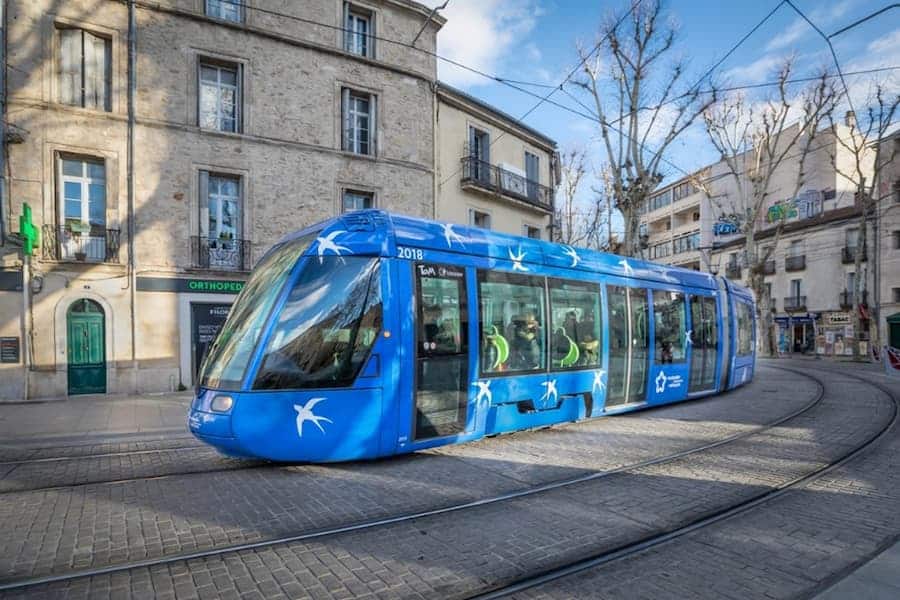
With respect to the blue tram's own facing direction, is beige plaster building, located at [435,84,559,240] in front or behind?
behind

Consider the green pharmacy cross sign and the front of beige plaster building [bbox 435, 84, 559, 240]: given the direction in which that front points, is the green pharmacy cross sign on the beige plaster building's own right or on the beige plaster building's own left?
on the beige plaster building's own right

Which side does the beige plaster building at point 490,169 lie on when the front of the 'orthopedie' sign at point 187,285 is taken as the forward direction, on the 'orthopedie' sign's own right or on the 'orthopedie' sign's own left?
on the 'orthopedie' sign's own left

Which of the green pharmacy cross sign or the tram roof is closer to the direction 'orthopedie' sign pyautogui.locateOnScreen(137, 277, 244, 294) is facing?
the tram roof

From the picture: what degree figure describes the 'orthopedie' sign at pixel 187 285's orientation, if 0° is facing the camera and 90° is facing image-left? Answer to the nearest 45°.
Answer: approximately 0°

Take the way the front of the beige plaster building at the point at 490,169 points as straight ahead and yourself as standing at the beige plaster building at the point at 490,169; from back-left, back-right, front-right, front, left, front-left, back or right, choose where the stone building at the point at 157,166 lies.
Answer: right

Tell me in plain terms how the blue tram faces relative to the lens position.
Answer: facing the viewer and to the left of the viewer

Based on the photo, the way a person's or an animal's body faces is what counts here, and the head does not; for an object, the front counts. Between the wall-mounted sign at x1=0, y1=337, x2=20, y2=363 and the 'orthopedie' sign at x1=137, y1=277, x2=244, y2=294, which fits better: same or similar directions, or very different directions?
same or similar directions

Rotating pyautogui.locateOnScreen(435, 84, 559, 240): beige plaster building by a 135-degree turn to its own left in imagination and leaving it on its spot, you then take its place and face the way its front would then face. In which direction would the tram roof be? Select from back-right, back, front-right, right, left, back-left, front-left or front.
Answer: back

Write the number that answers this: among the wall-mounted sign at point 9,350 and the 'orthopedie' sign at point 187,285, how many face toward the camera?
2

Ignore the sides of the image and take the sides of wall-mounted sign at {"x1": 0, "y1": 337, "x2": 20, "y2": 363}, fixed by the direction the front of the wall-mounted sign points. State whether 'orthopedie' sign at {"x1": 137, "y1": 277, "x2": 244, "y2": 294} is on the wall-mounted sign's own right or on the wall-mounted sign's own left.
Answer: on the wall-mounted sign's own left

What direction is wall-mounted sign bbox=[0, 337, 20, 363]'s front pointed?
toward the camera

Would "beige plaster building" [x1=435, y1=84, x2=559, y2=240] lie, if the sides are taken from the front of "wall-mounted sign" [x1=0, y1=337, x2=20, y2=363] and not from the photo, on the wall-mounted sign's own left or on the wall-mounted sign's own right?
on the wall-mounted sign's own left

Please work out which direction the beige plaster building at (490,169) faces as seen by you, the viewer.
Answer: facing the viewer and to the right of the viewer
